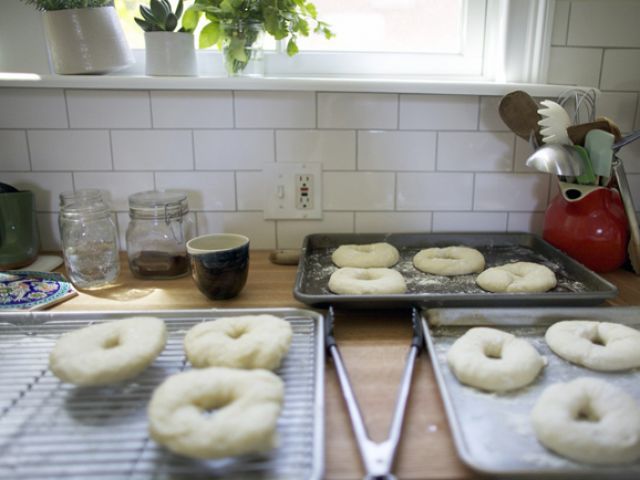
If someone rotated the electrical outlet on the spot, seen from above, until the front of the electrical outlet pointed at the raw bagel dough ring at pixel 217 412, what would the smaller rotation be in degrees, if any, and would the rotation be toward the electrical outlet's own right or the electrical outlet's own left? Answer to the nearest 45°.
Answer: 0° — it already faces it

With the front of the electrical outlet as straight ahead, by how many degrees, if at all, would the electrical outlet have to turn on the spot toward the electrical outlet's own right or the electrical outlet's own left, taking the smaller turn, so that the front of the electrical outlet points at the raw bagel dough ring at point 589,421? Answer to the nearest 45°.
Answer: approximately 45° to the electrical outlet's own left

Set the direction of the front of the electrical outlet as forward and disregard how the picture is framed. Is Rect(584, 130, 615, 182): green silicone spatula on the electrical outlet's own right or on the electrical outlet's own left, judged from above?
on the electrical outlet's own left

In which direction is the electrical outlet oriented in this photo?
toward the camera

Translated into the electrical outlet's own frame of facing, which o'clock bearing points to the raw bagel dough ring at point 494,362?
The raw bagel dough ring is roughly at 11 o'clock from the electrical outlet.

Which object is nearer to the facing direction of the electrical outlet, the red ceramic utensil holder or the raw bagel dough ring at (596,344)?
the raw bagel dough ring

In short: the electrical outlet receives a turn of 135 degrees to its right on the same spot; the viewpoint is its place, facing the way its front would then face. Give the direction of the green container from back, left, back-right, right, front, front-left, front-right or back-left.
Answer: front-left

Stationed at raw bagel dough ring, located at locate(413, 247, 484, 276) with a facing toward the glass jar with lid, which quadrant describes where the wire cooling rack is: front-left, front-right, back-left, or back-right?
front-left

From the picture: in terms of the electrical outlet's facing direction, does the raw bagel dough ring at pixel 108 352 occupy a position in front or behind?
in front

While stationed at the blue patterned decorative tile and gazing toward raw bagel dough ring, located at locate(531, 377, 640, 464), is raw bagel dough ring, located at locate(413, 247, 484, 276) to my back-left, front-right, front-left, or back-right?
front-left

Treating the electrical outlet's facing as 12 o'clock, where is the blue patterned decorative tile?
The blue patterned decorative tile is roughly at 2 o'clock from the electrical outlet.
